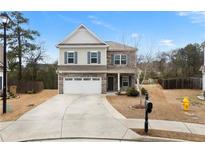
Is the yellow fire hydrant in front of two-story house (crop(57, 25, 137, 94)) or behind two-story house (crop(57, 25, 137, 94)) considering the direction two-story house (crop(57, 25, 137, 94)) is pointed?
in front

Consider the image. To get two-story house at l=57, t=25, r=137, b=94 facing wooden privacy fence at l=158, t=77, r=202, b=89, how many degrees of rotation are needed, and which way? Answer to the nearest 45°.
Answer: approximately 45° to its left

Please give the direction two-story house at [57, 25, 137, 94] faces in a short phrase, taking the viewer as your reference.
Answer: facing the viewer

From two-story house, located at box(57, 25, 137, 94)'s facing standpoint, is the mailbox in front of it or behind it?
in front
